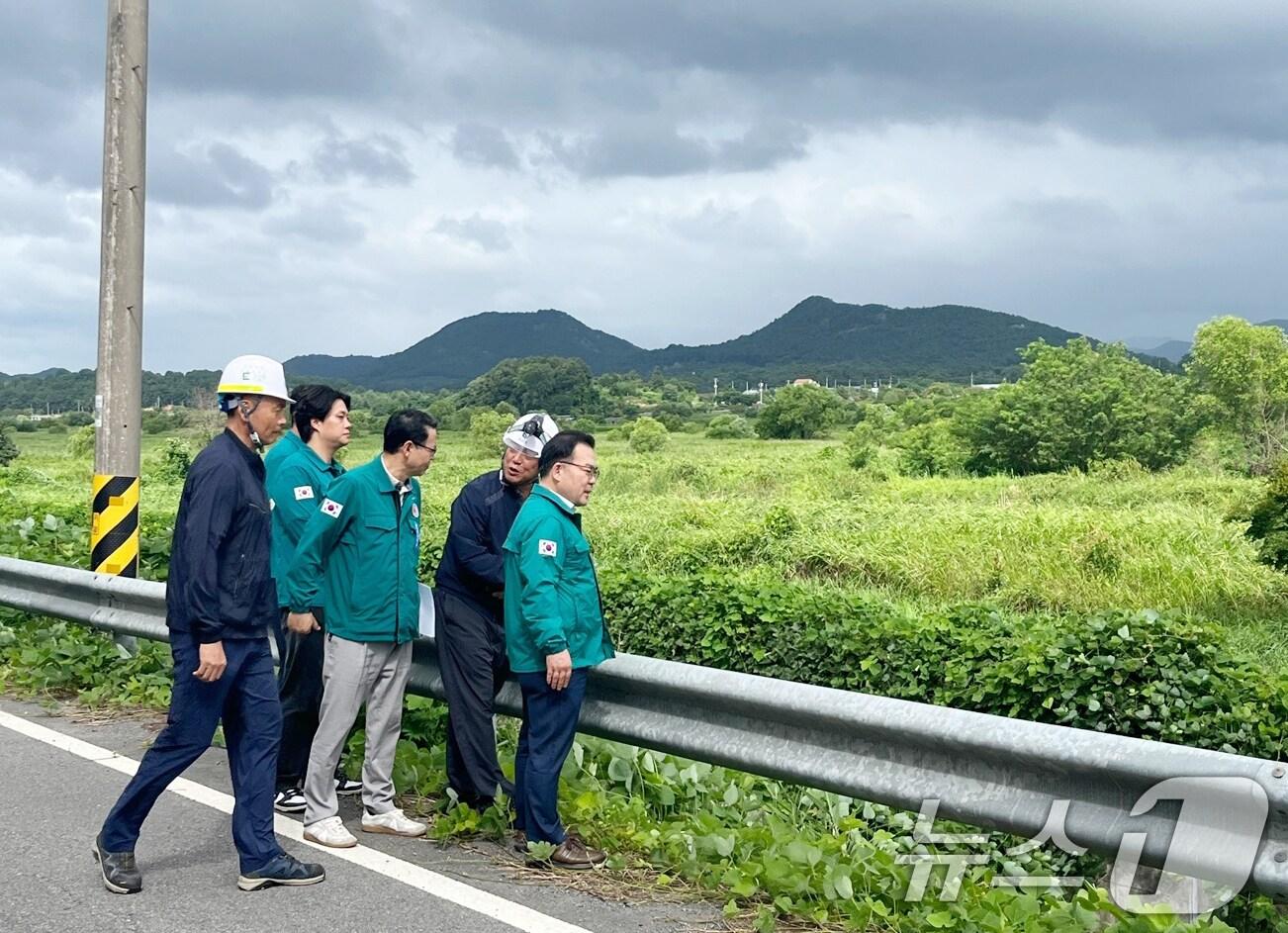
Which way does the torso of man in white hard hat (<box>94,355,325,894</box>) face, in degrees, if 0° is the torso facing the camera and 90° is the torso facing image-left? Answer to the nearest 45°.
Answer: approximately 270°

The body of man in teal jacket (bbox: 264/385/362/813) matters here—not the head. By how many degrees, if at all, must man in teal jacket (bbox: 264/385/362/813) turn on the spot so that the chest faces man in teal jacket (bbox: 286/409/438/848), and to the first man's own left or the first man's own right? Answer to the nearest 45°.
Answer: approximately 45° to the first man's own right

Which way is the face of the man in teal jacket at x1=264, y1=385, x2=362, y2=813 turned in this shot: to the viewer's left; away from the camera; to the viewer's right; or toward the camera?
to the viewer's right

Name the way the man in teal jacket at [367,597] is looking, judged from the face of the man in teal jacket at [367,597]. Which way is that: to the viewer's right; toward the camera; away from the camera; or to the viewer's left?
to the viewer's right

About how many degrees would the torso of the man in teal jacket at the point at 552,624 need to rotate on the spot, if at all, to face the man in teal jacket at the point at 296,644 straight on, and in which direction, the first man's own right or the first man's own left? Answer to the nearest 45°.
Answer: approximately 135° to the first man's own left

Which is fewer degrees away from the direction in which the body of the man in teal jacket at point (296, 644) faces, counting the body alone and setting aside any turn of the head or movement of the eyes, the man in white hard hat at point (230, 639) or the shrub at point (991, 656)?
the shrub

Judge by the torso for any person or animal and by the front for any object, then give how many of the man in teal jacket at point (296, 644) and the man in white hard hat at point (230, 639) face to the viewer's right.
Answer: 2

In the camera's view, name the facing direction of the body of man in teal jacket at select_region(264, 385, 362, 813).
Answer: to the viewer's right

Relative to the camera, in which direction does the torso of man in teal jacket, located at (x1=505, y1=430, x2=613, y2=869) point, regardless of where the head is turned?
to the viewer's right

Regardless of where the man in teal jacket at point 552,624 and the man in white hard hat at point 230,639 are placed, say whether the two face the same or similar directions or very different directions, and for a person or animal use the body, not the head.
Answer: same or similar directions
